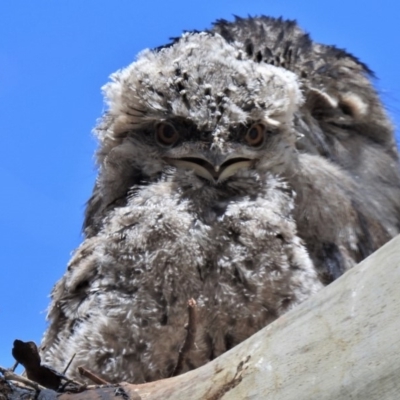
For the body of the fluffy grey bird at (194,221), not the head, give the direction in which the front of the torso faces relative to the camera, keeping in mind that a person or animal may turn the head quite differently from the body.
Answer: toward the camera

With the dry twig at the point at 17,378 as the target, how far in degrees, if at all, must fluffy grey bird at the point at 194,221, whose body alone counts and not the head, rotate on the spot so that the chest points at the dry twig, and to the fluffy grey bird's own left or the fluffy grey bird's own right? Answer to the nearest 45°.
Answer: approximately 45° to the fluffy grey bird's own right
